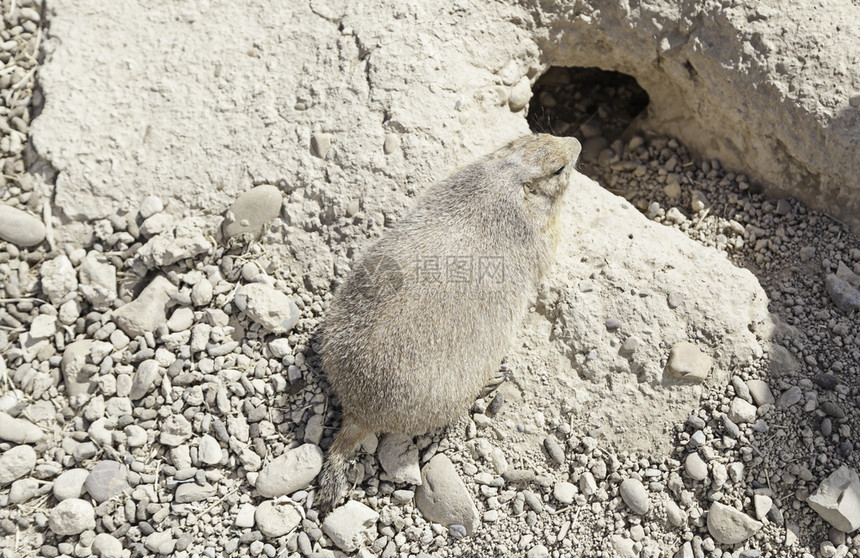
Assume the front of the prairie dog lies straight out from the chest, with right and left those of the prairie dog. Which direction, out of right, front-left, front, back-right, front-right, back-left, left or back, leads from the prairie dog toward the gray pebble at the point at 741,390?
front-right

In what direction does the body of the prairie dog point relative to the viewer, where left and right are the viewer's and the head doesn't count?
facing away from the viewer and to the right of the viewer

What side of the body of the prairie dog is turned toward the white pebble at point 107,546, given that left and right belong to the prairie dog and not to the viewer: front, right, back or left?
back

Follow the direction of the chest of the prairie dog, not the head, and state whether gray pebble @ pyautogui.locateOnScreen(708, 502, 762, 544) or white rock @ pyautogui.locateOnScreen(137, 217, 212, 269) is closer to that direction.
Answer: the gray pebble

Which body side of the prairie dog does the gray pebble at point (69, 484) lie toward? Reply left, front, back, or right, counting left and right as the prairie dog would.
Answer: back

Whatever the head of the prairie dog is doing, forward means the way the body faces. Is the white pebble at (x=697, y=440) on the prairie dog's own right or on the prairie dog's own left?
on the prairie dog's own right

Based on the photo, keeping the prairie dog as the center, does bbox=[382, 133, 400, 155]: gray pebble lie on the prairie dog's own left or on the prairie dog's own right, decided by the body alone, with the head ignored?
on the prairie dog's own left

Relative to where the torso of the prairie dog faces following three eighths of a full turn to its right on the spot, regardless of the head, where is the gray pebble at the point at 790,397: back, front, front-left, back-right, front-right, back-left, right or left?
left

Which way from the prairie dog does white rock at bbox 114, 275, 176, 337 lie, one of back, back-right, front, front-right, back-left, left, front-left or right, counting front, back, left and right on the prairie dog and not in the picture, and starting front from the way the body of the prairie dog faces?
back-left

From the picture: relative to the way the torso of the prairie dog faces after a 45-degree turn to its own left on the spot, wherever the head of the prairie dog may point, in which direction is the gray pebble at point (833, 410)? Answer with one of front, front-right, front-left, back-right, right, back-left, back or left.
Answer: right

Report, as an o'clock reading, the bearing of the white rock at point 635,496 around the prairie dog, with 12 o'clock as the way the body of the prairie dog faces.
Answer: The white rock is roughly at 2 o'clock from the prairie dog.

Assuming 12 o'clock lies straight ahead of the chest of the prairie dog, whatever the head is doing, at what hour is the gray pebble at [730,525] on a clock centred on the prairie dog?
The gray pebble is roughly at 2 o'clock from the prairie dog.

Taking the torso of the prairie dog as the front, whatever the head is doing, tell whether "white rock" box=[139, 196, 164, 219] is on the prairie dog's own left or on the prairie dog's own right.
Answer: on the prairie dog's own left

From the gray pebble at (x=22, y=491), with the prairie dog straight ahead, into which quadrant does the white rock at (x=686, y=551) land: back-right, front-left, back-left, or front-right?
front-right
